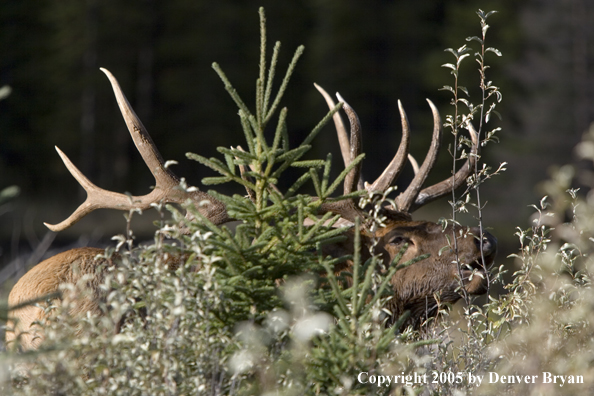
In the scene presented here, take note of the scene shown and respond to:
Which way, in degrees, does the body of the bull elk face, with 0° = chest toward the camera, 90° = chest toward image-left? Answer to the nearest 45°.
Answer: approximately 270°
